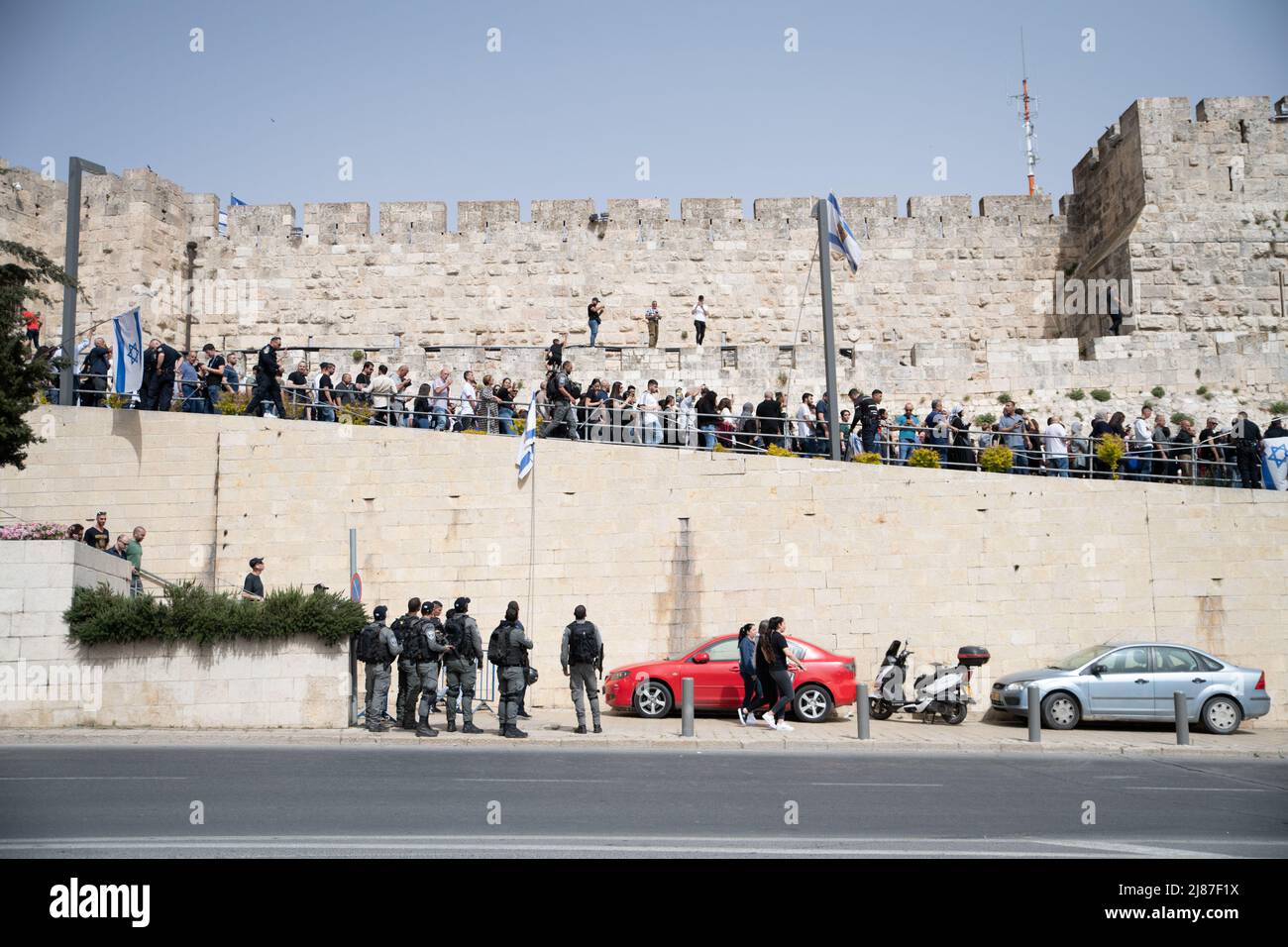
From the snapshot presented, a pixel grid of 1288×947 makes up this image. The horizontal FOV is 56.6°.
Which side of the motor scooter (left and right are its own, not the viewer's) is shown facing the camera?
left

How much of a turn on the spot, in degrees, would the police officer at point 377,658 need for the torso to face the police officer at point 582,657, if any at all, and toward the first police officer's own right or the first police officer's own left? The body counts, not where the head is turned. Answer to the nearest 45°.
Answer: approximately 45° to the first police officer's own right

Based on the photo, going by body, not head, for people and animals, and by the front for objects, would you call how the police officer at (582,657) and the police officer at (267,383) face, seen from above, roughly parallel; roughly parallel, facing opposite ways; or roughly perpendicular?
roughly perpendicular

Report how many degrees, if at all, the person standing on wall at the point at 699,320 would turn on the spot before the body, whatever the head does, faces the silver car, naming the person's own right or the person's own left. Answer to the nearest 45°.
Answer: approximately 45° to the person's own left

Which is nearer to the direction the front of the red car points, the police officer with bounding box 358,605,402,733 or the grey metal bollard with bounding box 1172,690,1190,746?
the police officer

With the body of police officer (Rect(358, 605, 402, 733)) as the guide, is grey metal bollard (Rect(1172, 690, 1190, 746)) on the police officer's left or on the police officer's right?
on the police officer's right

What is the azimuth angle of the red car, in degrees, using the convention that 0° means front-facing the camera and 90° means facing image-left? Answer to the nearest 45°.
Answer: approximately 90°

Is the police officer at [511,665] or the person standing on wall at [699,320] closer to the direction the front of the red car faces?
the police officer

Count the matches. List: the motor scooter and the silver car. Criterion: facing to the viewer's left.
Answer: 2

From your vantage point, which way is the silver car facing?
to the viewer's left
